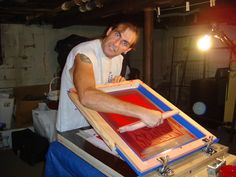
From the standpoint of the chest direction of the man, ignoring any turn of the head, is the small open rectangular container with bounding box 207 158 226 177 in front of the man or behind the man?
in front

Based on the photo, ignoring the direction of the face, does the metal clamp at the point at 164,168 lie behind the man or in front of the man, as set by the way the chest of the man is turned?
in front

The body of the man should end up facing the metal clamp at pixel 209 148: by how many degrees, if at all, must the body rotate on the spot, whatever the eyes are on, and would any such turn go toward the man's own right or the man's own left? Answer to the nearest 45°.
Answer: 0° — they already face it

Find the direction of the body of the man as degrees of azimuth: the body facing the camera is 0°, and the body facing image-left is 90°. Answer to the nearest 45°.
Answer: approximately 315°
